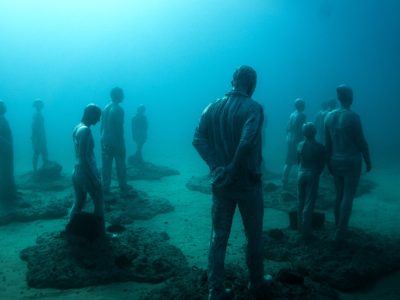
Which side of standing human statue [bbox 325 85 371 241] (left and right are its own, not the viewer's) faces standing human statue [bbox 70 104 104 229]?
left

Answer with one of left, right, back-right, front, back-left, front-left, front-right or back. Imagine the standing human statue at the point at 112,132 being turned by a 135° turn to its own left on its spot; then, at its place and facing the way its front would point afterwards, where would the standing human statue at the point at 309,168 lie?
back-left

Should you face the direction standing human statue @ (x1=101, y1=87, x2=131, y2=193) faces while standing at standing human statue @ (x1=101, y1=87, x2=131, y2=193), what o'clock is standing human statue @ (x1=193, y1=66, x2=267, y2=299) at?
standing human statue @ (x1=193, y1=66, x2=267, y2=299) is roughly at 4 o'clock from standing human statue @ (x1=101, y1=87, x2=131, y2=193).

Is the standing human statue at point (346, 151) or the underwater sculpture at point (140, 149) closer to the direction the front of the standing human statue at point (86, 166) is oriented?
the standing human statue

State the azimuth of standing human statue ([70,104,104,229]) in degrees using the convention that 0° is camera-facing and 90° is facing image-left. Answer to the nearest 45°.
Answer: approximately 270°

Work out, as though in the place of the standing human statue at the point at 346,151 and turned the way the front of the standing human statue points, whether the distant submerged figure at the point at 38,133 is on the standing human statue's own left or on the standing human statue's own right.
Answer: on the standing human statue's own left

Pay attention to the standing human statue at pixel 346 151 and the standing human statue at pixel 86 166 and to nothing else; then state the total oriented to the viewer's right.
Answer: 1

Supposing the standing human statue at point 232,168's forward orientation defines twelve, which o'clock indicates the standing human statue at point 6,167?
the standing human statue at point 6,167 is roughly at 9 o'clock from the standing human statue at point 232,168.

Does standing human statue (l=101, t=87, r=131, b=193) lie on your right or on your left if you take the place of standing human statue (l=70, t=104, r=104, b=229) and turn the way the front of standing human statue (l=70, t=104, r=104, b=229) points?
on your left

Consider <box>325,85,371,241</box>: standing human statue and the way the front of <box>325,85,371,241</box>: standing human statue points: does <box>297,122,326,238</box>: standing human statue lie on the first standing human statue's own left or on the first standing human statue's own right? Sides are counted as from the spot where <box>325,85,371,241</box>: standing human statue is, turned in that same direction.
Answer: on the first standing human statue's own left

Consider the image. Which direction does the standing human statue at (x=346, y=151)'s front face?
away from the camera
